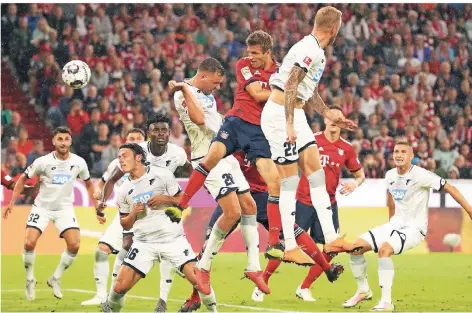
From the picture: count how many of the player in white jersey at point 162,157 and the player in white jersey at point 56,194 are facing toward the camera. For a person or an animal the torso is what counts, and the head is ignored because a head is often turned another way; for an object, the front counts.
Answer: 2

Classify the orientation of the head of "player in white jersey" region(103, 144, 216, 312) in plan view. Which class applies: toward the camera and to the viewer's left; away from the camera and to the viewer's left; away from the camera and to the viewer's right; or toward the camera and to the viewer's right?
toward the camera and to the viewer's left

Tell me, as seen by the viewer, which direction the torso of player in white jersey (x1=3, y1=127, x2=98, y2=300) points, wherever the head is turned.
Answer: toward the camera
